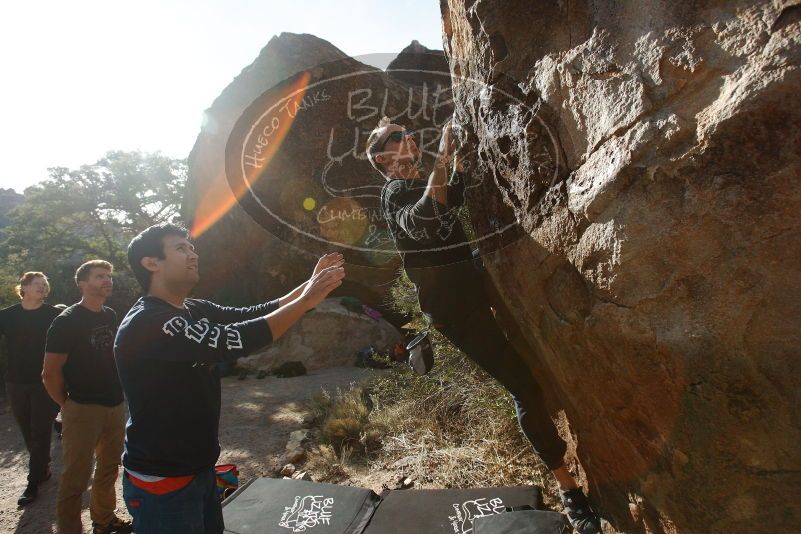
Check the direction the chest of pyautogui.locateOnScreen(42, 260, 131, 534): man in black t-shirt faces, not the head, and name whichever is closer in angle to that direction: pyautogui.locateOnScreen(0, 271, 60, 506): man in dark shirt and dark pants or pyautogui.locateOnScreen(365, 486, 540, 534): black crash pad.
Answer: the black crash pad

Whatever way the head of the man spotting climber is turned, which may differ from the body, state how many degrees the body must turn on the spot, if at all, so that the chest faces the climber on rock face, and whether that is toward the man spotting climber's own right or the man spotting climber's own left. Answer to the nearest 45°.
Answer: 0° — they already face them

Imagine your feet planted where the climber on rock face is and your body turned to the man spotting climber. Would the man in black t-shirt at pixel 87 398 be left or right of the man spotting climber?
right

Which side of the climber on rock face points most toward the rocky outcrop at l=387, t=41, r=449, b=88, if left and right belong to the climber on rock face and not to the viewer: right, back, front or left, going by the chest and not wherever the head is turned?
left

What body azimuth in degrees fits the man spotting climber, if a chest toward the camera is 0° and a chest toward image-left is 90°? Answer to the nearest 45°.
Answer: approximately 270°

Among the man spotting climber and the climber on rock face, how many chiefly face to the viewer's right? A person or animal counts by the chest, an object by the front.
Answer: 2

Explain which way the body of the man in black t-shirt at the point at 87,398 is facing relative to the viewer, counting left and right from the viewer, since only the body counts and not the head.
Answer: facing the viewer and to the right of the viewer

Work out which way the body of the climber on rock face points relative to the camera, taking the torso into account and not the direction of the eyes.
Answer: to the viewer's right

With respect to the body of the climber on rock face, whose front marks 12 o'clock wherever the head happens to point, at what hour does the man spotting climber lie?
The man spotting climber is roughly at 5 o'clock from the climber on rock face.
